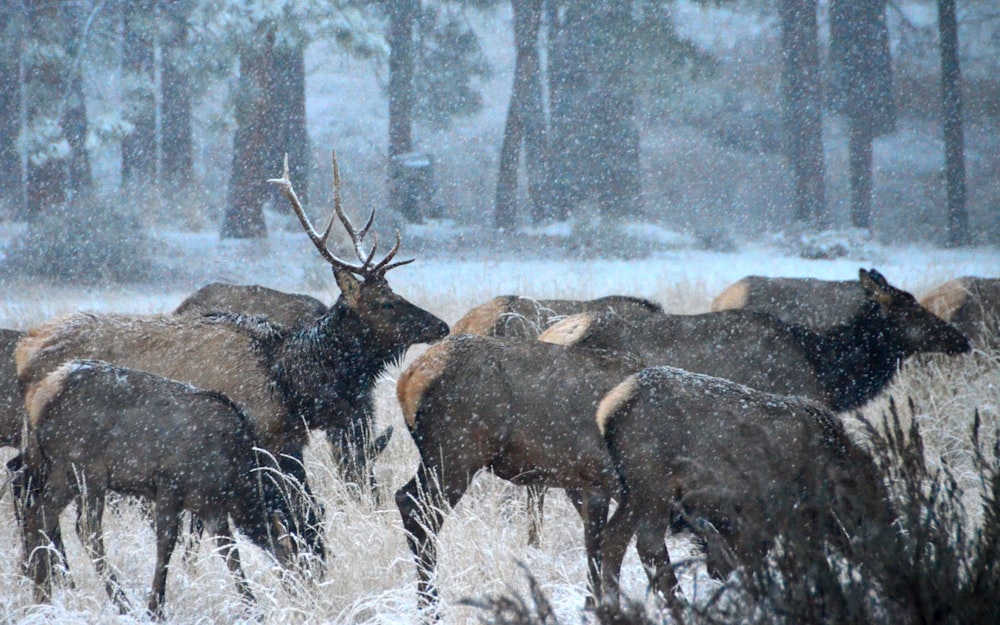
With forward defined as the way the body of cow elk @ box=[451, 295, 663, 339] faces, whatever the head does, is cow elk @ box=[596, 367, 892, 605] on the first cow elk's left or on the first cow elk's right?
on the first cow elk's right

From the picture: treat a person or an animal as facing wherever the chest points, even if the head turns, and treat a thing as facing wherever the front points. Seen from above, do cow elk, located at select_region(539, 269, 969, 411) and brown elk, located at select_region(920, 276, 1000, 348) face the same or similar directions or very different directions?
same or similar directions

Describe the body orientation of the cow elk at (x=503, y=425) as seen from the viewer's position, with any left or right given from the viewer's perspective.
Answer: facing to the right of the viewer

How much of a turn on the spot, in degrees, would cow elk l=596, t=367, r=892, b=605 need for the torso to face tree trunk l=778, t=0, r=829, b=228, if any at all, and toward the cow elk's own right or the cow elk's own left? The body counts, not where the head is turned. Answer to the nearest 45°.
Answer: approximately 90° to the cow elk's own left

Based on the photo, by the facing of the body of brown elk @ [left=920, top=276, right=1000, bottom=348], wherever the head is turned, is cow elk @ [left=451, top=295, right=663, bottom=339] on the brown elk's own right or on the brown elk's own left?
on the brown elk's own right

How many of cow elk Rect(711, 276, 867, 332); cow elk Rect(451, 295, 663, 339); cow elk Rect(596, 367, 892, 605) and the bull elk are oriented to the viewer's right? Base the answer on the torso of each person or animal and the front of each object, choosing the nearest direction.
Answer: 4

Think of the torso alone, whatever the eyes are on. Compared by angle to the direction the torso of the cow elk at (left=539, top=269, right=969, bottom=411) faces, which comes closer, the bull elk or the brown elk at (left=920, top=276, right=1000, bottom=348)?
the brown elk

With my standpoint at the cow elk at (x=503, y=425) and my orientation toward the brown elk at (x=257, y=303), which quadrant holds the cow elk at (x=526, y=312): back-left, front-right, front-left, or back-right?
front-right

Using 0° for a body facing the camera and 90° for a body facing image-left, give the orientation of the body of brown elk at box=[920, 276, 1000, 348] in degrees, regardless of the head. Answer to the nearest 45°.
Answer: approximately 270°

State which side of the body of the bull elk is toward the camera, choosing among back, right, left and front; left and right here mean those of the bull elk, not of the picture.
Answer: right

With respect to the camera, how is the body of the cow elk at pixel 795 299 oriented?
to the viewer's right

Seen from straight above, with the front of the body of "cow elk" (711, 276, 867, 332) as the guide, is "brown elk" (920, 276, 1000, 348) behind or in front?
in front

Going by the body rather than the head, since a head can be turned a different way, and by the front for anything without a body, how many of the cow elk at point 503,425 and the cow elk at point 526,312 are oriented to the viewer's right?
2

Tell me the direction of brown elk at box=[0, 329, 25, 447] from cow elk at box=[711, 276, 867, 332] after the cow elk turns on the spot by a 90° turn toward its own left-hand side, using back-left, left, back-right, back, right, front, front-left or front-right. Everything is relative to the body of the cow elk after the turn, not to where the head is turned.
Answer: back-left

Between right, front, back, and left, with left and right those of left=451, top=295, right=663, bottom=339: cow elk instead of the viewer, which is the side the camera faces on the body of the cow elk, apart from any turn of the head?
right
